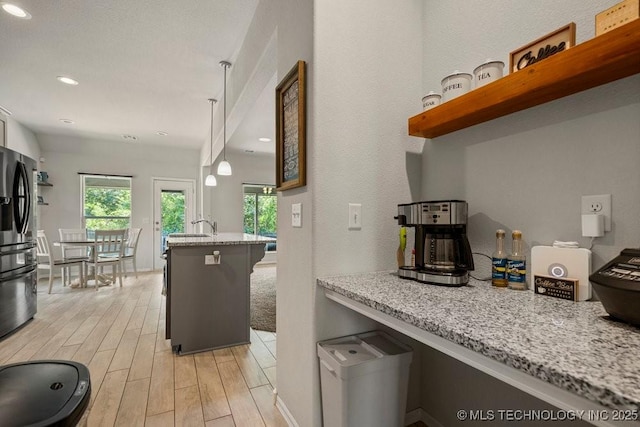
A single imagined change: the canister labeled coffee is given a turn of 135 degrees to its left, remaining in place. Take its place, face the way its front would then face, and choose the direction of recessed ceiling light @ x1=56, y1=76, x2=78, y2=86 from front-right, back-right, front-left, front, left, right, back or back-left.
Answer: back

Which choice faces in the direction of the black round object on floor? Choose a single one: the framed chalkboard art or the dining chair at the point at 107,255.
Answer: the framed chalkboard art

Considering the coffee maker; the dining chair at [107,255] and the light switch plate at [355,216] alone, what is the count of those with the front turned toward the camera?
2

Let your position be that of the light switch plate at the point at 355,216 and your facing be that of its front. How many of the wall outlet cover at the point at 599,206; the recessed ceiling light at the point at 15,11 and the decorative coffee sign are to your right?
1

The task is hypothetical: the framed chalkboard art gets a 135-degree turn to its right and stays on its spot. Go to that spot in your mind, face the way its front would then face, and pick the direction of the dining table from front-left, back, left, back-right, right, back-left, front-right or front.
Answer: front-left

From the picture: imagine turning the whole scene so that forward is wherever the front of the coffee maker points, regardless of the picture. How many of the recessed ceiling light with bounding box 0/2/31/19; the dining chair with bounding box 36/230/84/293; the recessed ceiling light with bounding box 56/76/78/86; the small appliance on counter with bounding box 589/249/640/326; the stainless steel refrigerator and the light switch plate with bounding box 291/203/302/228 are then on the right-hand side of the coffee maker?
5

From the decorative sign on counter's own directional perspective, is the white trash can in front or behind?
in front

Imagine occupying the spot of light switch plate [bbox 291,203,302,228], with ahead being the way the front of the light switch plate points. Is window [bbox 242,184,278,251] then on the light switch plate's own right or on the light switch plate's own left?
on the light switch plate's own right

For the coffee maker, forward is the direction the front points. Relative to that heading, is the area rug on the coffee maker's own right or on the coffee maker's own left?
on the coffee maker's own right

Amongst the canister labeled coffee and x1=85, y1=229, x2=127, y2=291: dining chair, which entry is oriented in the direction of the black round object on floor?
the canister labeled coffee
